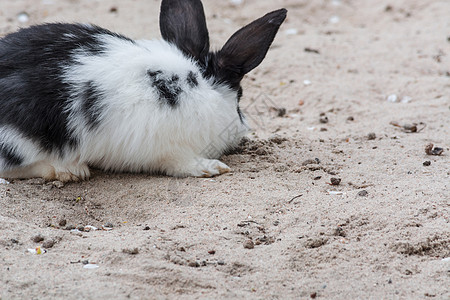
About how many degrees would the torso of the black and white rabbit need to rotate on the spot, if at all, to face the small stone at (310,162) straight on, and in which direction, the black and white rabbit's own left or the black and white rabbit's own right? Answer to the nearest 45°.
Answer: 0° — it already faces it

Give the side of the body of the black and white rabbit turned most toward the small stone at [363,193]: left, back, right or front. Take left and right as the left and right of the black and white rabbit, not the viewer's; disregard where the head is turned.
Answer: front

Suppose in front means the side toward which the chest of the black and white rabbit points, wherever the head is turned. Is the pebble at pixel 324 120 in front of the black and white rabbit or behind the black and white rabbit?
in front

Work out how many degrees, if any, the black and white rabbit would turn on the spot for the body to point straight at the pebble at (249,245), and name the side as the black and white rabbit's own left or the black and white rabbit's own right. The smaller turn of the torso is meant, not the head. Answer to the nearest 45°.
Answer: approximately 45° to the black and white rabbit's own right

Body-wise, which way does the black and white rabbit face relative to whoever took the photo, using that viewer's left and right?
facing to the right of the viewer

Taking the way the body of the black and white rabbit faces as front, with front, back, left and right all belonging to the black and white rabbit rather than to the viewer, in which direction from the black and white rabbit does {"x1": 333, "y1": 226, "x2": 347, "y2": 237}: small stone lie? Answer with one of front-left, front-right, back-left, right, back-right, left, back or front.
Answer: front-right

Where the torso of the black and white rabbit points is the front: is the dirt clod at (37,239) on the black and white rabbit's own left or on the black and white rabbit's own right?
on the black and white rabbit's own right

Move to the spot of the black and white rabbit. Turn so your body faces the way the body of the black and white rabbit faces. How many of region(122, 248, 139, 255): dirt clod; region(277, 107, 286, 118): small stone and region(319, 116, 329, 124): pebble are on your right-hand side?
1

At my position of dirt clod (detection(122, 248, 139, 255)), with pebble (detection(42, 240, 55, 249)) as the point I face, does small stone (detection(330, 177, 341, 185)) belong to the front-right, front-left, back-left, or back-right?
back-right

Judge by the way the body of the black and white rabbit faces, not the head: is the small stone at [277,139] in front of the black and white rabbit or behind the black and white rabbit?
in front

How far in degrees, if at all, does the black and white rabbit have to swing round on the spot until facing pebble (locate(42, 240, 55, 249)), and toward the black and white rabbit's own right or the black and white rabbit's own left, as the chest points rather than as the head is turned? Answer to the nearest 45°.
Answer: approximately 90° to the black and white rabbit's own right

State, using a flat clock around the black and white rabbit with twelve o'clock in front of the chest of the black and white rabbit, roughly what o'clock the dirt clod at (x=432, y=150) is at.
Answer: The dirt clod is roughly at 12 o'clock from the black and white rabbit.

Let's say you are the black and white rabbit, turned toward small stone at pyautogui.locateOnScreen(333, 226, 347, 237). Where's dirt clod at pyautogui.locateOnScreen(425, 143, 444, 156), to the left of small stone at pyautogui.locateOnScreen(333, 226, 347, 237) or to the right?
left

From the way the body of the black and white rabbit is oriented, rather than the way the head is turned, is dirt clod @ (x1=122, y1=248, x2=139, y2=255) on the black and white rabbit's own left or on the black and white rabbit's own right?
on the black and white rabbit's own right

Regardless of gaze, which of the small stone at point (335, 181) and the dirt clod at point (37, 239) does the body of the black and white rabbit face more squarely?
the small stone
